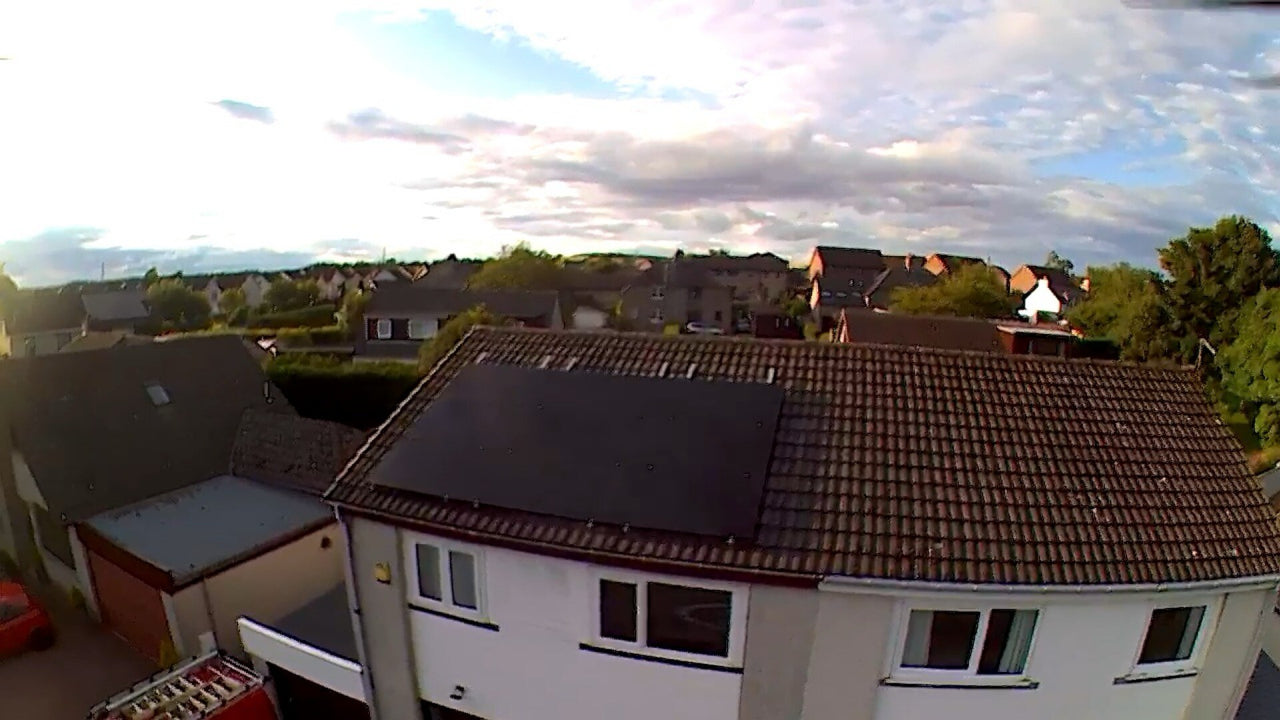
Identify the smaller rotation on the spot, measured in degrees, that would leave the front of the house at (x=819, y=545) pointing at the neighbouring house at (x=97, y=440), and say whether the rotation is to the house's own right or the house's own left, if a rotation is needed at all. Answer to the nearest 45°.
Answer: approximately 90° to the house's own right

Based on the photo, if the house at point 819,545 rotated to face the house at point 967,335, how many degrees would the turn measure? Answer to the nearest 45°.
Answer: approximately 180°

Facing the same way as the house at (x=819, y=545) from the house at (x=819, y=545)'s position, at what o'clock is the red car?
The red car is roughly at 3 o'clock from the house.

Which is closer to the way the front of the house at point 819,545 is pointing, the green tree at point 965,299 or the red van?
the red van

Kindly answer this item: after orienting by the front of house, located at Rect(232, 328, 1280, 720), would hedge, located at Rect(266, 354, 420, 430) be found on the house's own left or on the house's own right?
on the house's own right

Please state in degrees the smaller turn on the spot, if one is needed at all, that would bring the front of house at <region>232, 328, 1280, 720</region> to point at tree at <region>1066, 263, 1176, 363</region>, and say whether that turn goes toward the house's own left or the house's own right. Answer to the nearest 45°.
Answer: approximately 135° to the house's own left

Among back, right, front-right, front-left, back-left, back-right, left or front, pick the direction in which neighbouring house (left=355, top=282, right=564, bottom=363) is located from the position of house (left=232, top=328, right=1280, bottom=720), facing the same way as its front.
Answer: back-right

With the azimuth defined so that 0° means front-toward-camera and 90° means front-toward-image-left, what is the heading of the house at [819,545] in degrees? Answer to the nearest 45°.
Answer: approximately 0°

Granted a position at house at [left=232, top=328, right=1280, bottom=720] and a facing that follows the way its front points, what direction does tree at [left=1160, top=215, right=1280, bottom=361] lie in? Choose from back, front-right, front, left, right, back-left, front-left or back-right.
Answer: back-left

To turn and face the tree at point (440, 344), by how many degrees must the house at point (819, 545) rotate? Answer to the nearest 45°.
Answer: approximately 135° to its right

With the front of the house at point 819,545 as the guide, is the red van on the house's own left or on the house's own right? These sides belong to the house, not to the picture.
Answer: on the house's own right
